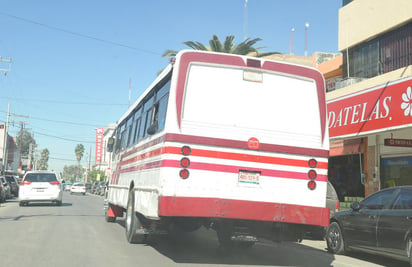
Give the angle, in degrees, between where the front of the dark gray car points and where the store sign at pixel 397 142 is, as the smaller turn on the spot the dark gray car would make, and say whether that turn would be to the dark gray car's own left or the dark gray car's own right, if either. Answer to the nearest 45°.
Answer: approximately 45° to the dark gray car's own right

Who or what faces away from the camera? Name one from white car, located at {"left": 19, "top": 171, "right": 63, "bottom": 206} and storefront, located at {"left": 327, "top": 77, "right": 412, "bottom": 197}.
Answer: the white car

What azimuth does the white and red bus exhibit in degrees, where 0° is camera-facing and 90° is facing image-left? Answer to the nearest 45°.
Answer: approximately 135°

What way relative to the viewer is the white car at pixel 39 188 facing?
away from the camera

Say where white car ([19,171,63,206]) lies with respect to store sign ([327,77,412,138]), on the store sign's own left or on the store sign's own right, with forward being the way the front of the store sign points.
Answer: on the store sign's own right

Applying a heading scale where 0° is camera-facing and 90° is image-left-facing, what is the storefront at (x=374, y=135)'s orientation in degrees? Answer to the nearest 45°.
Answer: approximately 45°

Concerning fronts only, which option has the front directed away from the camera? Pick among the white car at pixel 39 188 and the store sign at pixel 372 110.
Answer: the white car

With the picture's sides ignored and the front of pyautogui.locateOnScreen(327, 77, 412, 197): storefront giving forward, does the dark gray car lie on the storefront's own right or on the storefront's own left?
on the storefront's own left

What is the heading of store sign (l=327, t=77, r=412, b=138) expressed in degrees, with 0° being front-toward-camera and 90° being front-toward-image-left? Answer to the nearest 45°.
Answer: approximately 45°

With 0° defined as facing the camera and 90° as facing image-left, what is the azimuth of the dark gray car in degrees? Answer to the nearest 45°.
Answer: approximately 135°

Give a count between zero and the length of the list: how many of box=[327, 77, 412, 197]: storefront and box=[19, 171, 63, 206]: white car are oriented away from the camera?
1
